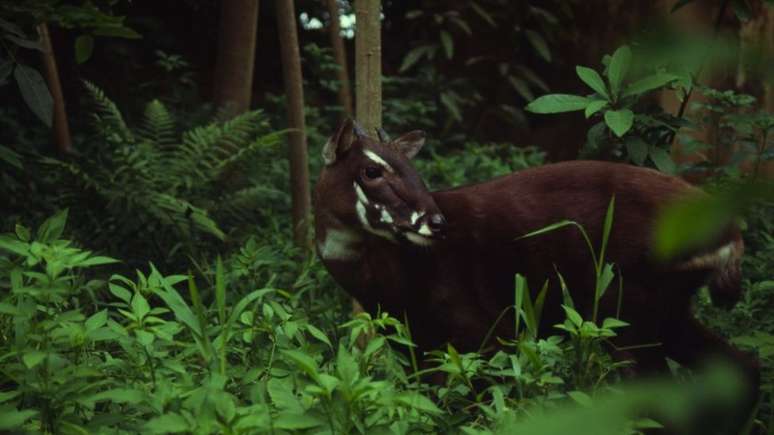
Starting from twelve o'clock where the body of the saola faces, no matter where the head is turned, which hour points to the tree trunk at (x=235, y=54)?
The tree trunk is roughly at 2 o'clock from the saola.

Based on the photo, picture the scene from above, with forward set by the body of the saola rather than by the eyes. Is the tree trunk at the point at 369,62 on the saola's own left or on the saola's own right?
on the saola's own right

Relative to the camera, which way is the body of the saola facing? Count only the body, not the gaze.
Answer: to the viewer's left

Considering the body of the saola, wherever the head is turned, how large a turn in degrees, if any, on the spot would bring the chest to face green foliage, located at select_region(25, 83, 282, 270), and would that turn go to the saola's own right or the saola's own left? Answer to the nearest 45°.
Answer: approximately 45° to the saola's own right

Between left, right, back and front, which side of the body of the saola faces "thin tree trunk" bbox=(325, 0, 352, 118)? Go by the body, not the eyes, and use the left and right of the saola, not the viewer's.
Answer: right

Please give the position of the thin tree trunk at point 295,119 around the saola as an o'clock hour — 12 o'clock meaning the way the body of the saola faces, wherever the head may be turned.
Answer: The thin tree trunk is roughly at 2 o'clock from the saola.
